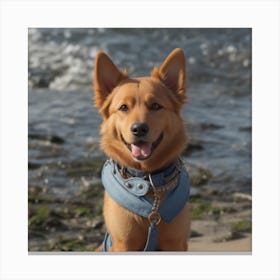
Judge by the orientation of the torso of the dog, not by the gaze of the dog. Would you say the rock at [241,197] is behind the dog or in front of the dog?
behind

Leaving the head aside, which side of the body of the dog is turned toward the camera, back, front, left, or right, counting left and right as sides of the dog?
front
